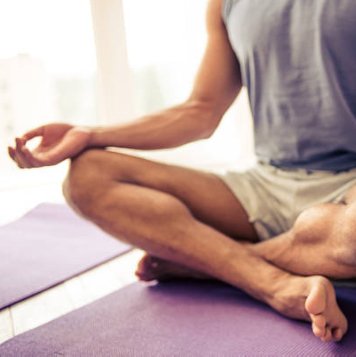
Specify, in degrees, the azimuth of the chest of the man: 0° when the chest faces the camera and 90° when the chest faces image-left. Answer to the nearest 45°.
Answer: approximately 45°
